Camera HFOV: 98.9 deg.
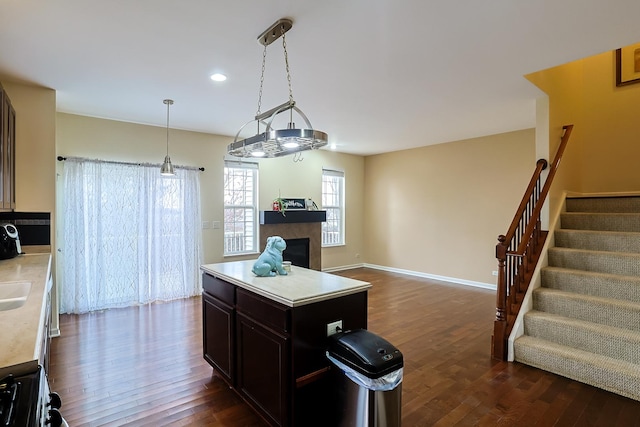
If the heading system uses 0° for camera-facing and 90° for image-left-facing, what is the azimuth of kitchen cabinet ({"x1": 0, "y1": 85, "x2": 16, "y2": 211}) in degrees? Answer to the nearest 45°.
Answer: approximately 270°

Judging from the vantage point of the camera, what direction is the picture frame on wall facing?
facing the viewer and to the left of the viewer

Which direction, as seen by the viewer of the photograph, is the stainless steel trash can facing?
facing the viewer and to the right of the viewer

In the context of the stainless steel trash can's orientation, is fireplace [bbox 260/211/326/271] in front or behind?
behind

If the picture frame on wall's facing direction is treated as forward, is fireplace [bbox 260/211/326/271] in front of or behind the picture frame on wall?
in front

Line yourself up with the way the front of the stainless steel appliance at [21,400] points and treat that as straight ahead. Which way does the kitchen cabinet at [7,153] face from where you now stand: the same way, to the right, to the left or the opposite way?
the same way

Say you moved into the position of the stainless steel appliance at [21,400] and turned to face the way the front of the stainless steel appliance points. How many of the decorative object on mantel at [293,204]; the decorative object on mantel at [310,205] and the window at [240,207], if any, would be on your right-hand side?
0

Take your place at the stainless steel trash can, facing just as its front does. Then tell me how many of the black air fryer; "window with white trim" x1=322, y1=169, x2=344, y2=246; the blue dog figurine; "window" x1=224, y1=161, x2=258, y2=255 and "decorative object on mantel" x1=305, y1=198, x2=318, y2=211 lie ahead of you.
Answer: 0

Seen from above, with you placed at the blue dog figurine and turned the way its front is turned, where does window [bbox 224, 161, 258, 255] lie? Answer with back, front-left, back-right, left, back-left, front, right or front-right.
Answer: left

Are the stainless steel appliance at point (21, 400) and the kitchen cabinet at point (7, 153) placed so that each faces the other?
no

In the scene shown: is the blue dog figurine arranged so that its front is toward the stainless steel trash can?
no

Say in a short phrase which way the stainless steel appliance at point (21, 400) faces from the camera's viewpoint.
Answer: facing to the right of the viewer

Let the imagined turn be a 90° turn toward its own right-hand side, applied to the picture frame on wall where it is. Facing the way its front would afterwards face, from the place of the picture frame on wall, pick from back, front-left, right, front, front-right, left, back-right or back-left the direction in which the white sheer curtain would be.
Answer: left

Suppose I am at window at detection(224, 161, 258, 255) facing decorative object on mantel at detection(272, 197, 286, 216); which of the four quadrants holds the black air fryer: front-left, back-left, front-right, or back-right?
back-right

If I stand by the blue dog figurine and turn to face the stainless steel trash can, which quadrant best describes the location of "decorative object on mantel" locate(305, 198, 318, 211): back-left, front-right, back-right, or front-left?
back-left

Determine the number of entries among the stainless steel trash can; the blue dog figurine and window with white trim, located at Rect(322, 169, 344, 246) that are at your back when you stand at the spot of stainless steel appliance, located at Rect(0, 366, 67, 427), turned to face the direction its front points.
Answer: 0
